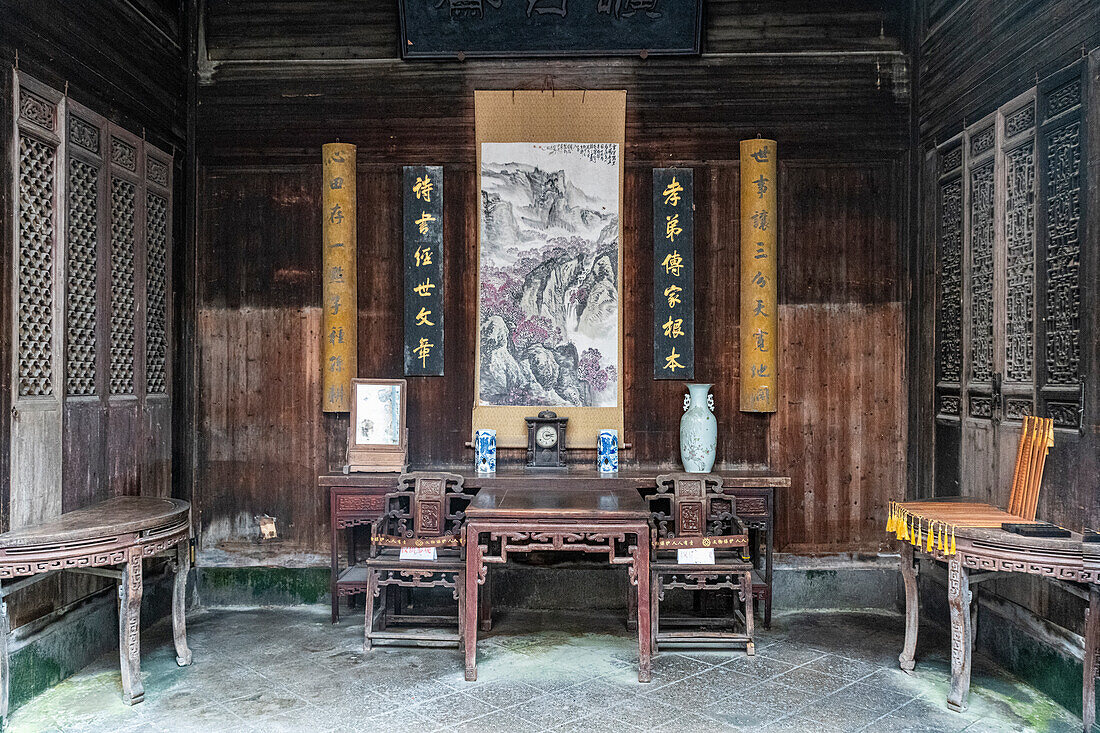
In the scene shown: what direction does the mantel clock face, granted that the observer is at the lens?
facing the viewer

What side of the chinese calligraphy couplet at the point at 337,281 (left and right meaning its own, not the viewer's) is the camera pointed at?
front

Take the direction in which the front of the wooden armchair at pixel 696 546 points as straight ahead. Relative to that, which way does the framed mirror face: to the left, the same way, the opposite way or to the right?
the same way

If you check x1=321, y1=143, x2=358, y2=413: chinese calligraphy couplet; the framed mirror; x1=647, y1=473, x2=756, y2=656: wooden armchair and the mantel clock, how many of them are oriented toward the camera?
4

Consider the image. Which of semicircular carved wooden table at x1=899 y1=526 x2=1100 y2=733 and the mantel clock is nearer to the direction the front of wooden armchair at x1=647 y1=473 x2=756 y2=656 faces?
the semicircular carved wooden table

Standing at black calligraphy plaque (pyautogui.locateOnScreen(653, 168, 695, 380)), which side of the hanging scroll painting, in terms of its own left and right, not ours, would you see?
left

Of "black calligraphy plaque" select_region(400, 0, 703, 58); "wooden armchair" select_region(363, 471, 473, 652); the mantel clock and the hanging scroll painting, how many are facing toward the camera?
4

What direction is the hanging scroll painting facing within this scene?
toward the camera

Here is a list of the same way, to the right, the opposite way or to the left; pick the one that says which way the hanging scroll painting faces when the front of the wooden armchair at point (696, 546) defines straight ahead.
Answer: the same way

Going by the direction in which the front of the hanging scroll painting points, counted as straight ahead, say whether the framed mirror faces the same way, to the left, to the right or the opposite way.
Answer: the same way

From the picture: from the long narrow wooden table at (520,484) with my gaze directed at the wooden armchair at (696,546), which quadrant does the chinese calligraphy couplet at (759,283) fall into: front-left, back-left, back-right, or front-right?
front-left

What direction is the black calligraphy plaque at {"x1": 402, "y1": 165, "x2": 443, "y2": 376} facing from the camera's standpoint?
toward the camera

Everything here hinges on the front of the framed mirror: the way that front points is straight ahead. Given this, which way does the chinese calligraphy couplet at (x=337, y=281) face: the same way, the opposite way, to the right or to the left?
the same way

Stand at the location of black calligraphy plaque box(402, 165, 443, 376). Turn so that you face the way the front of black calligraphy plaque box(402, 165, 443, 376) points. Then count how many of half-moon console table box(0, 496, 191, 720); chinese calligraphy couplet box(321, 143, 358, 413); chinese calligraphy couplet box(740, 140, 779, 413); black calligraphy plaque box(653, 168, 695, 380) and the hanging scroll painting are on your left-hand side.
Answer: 3

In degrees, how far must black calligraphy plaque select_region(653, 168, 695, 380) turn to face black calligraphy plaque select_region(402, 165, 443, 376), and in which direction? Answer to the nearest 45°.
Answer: approximately 90° to its right

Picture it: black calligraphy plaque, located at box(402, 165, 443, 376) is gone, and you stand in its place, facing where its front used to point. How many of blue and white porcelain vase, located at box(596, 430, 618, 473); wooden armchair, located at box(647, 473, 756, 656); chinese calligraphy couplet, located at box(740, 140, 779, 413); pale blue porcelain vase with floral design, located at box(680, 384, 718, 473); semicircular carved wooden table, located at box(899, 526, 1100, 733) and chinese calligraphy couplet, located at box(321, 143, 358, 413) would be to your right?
1

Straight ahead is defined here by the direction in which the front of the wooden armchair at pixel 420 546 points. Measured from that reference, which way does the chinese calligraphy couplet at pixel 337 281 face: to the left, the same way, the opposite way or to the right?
the same way

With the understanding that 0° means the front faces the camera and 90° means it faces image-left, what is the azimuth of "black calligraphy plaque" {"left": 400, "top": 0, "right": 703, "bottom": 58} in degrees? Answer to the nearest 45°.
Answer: approximately 0°
